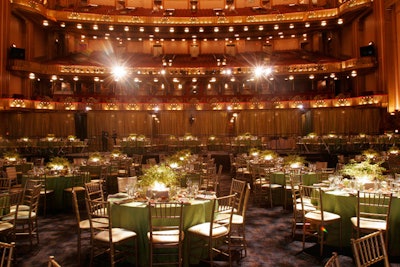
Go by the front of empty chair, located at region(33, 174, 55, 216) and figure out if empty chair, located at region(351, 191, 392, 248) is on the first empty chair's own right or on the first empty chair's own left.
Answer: on the first empty chair's own right

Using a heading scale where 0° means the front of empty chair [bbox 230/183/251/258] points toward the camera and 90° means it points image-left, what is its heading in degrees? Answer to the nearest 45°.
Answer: approximately 90°

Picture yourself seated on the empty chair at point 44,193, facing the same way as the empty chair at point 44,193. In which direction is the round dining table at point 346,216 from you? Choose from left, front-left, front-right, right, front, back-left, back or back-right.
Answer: right

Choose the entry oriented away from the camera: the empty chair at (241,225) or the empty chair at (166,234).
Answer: the empty chair at (166,234)

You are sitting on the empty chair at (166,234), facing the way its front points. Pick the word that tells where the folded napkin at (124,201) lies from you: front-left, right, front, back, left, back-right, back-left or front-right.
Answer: front-left

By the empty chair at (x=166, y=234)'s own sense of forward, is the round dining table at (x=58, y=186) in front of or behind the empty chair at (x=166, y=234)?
in front

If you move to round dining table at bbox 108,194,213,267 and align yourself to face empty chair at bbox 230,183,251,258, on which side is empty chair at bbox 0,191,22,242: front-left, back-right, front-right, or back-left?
back-left

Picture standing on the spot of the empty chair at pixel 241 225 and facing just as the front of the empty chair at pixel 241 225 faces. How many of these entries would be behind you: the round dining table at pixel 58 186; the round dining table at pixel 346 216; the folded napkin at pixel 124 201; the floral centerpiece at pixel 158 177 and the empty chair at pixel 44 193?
1

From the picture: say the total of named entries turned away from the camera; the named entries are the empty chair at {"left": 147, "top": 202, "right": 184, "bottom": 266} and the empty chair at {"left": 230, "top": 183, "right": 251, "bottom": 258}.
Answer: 1

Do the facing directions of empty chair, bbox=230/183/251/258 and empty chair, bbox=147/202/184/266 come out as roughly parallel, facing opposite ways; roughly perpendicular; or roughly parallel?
roughly perpendicular

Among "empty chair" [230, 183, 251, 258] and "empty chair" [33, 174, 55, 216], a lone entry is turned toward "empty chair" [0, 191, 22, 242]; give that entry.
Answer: "empty chair" [230, 183, 251, 258]

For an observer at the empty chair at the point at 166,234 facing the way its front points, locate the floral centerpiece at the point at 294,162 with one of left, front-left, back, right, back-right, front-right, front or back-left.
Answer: front-right

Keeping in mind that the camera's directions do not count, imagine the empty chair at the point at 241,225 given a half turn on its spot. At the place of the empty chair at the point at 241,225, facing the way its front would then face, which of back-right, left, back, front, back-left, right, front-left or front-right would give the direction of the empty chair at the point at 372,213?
front

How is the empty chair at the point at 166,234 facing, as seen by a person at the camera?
facing away from the viewer
